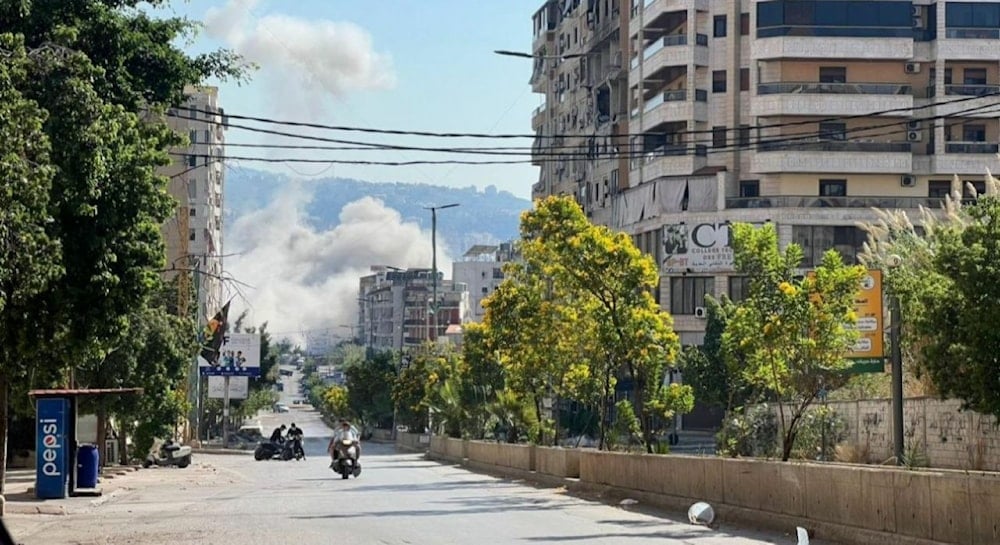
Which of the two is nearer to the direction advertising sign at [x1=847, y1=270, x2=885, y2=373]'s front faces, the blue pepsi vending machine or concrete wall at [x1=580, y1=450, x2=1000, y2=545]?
the concrete wall

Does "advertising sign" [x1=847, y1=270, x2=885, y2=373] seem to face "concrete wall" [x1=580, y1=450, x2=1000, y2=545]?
yes

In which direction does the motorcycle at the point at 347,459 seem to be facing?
toward the camera

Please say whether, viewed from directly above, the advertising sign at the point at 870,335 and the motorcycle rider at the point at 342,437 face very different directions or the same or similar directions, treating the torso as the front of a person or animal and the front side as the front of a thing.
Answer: same or similar directions

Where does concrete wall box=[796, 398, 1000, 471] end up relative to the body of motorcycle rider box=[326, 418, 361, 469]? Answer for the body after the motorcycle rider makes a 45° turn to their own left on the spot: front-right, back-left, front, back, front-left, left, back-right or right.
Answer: front

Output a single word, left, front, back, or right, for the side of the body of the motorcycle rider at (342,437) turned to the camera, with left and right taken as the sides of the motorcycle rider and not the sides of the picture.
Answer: front

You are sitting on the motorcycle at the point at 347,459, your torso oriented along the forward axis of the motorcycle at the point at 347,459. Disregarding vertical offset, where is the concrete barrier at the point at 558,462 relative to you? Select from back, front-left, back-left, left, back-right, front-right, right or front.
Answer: front-left

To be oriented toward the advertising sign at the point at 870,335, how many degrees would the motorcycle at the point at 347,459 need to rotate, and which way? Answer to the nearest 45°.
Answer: approximately 45° to its left

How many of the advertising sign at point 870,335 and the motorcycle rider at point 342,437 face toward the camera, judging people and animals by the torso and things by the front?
2

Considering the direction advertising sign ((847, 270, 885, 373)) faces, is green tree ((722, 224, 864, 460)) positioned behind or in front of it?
in front

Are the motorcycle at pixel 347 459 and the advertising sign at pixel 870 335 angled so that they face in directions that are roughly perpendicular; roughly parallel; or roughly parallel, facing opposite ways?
roughly parallel

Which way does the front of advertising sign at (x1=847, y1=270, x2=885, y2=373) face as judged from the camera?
facing the viewer

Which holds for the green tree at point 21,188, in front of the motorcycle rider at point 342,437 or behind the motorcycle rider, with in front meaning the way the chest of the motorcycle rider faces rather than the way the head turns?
in front
